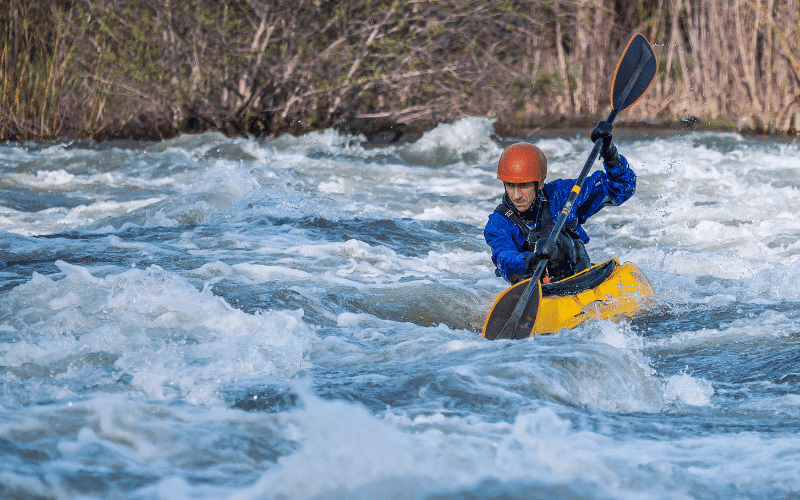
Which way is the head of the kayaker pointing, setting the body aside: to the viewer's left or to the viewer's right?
to the viewer's left

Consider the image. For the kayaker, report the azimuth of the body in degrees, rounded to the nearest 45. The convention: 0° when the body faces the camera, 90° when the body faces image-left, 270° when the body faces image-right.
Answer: approximately 45°
